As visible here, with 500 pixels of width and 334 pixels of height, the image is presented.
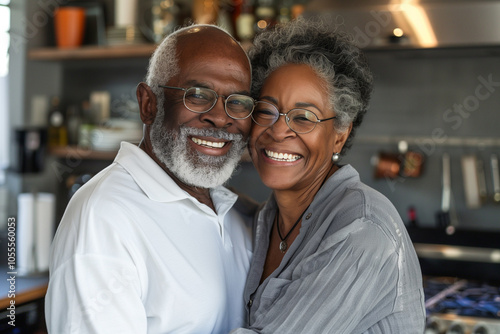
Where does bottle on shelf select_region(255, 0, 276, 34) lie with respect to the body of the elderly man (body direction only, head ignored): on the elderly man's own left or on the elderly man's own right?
on the elderly man's own left

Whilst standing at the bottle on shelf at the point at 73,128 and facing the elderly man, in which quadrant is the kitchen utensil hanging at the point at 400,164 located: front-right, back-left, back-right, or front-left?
front-left

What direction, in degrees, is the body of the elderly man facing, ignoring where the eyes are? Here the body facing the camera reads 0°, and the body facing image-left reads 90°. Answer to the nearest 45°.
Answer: approximately 315°

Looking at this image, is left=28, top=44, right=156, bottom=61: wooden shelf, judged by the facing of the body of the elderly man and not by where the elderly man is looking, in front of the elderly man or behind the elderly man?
behind

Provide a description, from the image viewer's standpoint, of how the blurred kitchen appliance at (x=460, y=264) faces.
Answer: facing the viewer

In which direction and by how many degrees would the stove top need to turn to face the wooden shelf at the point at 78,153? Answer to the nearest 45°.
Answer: approximately 90° to its right

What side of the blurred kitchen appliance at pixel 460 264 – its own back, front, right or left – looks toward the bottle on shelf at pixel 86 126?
right

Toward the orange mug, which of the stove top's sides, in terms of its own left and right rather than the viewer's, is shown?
right

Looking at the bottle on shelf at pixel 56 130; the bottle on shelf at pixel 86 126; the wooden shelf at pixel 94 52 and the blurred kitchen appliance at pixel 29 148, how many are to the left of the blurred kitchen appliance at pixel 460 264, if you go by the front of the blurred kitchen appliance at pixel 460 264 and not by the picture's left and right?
0

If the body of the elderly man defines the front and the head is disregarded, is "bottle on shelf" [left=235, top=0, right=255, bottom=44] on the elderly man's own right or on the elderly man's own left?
on the elderly man's own left

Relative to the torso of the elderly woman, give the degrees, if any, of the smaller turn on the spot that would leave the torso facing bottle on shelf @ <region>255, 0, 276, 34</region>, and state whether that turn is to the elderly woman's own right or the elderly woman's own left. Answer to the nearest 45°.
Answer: approximately 135° to the elderly woman's own right

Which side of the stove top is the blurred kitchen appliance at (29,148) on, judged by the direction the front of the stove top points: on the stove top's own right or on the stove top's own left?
on the stove top's own right

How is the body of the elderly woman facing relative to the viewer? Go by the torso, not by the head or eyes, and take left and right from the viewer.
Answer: facing the viewer and to the left of the viewer

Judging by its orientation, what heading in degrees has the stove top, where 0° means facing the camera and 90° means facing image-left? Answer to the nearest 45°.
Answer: approximately 0°
